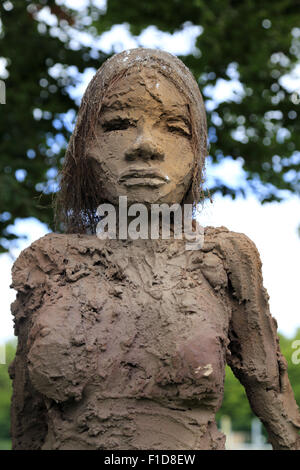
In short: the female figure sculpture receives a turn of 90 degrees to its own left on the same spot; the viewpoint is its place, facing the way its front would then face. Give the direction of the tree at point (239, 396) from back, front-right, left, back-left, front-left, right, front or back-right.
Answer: left

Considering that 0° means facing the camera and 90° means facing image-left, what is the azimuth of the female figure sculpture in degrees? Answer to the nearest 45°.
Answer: approximately 0°

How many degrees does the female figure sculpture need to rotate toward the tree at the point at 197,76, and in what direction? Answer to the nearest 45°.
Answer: approximately 180°
